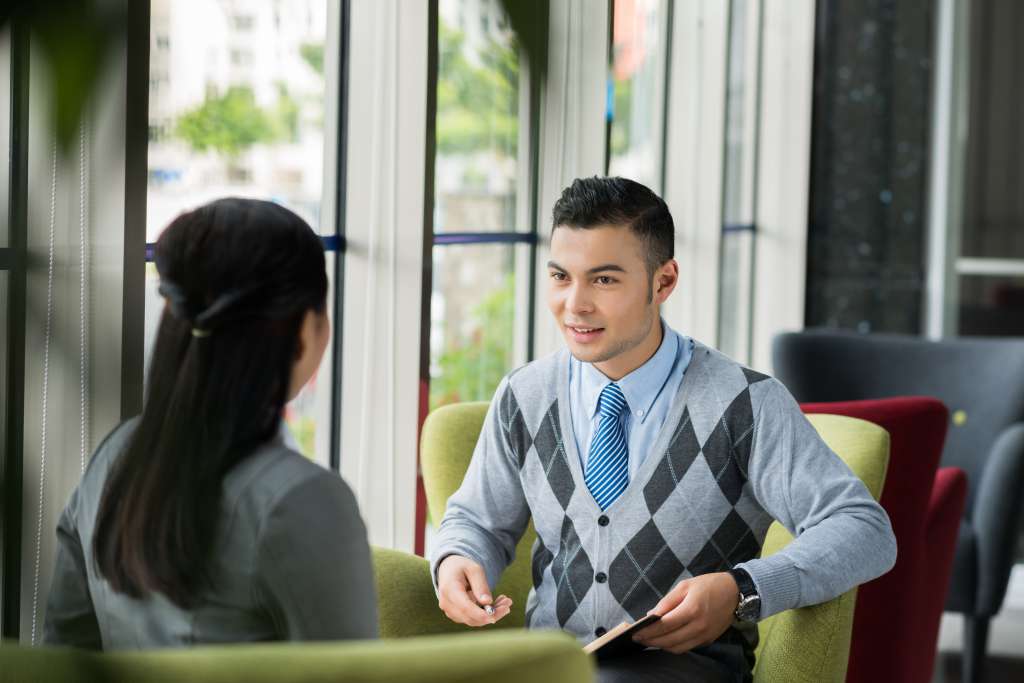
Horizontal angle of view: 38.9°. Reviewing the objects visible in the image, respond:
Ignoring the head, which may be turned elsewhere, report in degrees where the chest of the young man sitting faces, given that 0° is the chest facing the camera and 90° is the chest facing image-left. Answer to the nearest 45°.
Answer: approximately 45°

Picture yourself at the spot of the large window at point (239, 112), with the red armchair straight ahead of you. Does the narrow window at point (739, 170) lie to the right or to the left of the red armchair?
left

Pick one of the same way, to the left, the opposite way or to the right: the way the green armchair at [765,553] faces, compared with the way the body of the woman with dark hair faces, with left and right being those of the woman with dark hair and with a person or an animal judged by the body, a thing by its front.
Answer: the opposite way

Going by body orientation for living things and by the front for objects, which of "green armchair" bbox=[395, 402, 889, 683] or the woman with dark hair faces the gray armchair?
the woman with dark hair

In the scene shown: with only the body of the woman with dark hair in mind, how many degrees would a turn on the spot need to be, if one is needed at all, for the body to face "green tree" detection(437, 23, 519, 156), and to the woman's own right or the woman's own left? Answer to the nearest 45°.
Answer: approximately 45° to the woman's own left

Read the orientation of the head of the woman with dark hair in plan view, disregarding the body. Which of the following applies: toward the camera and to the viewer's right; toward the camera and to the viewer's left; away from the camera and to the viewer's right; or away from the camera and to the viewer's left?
away from the camera and to the viewer's right

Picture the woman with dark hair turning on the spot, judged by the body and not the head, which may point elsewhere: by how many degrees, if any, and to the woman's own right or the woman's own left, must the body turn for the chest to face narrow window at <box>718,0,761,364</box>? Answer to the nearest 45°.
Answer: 0° — they already face it

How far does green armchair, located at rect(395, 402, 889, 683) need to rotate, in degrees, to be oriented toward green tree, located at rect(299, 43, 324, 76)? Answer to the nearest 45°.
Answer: approximately 90° to its right

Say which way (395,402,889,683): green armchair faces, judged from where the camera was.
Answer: facing the viewer and to the left of the viewer

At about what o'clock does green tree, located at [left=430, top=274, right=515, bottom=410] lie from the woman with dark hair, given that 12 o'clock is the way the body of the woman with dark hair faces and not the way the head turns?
The green tree is roughly at 11 o'clock from the woman with dark hair.

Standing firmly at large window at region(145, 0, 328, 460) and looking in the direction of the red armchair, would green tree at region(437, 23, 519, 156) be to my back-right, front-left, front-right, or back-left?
front-left

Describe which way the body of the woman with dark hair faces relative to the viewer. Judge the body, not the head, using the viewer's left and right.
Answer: facing away from the viewer and to the right of the viewer

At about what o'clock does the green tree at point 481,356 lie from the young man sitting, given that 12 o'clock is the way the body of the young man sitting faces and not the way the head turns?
The green tree is roughly at 4 o'clock from the young man sitting.

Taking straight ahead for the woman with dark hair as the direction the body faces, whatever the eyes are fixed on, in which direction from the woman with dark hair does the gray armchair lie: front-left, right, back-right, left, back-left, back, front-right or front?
front

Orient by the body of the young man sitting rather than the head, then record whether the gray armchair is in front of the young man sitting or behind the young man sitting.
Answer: behind

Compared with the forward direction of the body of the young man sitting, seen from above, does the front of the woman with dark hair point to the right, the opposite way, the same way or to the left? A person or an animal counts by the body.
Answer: the opposite way
